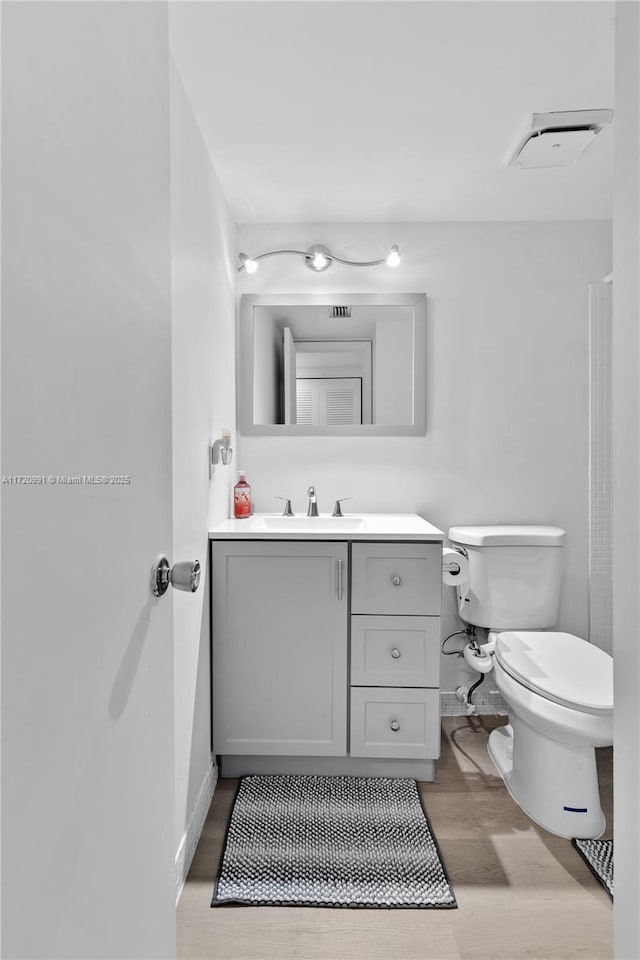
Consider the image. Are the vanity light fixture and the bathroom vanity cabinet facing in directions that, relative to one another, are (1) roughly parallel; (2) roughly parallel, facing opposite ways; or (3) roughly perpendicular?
roughly parallel

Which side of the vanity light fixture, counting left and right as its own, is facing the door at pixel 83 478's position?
front

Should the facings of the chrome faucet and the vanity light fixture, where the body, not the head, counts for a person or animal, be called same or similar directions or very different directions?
same or similar directions

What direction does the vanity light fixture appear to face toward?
toward the camera

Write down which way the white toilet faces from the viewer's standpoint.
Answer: facing the viewer and to the right of the viewer

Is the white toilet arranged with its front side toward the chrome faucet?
no

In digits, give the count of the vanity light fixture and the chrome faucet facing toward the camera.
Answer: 2

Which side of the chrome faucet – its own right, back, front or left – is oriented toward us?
front

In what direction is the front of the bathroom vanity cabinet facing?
toward the camera

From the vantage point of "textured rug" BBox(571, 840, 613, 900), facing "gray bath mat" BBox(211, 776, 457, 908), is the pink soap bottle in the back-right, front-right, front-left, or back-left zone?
front-right

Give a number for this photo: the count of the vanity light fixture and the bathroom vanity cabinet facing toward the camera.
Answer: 2

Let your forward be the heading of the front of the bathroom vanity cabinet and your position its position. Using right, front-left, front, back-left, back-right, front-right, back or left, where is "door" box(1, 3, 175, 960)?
front
